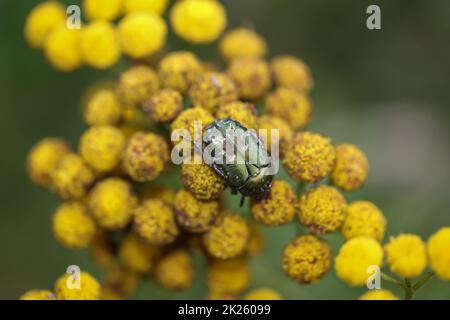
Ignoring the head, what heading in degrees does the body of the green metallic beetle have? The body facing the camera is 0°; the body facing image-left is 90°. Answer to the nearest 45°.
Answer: approximately 315°

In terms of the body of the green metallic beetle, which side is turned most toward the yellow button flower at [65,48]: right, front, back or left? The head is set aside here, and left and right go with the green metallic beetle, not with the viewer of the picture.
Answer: back
